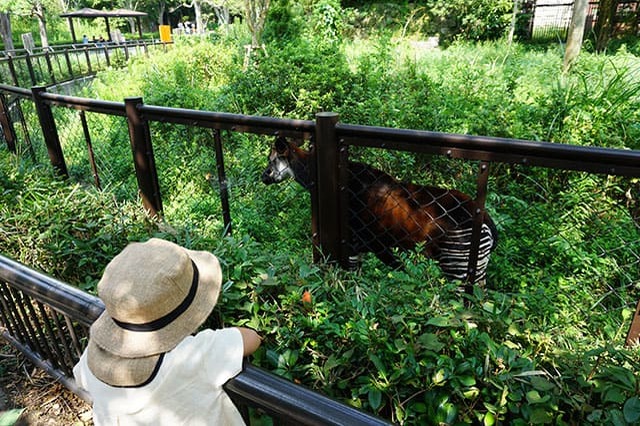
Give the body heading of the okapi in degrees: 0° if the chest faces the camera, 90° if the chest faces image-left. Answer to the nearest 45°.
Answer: approximately 90°

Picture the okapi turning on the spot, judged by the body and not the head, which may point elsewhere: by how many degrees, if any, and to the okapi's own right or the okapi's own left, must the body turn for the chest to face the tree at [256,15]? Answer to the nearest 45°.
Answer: approximately 90° to the okapi's own right

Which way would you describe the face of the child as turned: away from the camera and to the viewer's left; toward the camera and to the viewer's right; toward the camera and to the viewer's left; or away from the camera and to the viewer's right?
away from the camera and to the viewer's right

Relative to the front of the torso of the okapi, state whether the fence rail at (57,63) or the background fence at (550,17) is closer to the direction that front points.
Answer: the fence rail

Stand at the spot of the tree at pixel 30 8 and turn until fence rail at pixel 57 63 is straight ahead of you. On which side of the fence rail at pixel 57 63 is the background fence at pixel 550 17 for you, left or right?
left

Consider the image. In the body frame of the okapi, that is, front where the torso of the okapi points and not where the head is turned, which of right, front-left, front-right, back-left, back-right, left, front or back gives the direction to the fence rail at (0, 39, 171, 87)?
front-right

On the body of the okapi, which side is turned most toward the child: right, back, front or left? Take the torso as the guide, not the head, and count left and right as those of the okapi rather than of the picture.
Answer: left

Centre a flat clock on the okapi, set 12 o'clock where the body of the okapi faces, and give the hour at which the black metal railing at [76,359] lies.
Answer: The black metal railing is roughly at 10 o'clock from the okapi.

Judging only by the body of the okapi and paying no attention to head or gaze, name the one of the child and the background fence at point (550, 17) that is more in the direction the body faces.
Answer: the child

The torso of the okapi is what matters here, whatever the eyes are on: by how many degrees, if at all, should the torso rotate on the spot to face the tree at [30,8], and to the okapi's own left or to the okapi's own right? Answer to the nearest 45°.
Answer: approximately 45° to the okapi's own right
